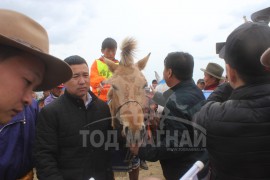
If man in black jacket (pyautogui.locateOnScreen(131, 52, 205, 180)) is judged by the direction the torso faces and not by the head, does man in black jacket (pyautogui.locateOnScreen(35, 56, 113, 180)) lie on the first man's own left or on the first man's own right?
on the first man's own left

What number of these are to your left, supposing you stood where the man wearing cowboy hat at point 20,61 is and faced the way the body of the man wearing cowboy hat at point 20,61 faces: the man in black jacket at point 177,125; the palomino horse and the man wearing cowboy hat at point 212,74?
3

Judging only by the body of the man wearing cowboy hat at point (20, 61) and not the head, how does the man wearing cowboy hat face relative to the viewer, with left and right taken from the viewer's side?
facing the viewer and to the right of the viewer

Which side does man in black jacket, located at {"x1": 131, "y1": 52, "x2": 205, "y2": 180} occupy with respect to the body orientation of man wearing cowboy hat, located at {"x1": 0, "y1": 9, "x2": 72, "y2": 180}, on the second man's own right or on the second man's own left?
on the second man's own left

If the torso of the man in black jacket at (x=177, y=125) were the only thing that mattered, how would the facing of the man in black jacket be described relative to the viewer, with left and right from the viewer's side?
facing away from the viewer and to the left of the viewer

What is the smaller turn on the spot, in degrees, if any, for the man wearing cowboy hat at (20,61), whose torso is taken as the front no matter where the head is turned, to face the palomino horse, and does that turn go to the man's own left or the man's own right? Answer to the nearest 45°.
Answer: approximately 90° to the man's own left

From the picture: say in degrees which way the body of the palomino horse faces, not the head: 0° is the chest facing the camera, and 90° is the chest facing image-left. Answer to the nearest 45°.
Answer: approximately 0°

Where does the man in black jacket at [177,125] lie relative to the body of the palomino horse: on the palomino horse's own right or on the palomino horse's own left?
on the palomino horse's own left

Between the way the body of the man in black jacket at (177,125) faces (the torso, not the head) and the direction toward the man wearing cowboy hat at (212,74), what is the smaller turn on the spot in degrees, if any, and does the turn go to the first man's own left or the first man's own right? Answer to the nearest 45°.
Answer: approximately 45° to the first man's own right

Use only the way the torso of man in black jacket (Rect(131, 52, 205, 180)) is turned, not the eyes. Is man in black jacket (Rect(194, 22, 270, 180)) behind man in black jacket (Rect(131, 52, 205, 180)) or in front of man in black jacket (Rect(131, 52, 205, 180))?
behind
